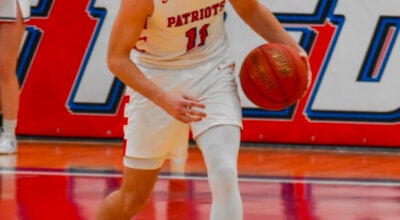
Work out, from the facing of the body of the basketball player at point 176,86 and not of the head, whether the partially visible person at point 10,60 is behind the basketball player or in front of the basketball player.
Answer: behind

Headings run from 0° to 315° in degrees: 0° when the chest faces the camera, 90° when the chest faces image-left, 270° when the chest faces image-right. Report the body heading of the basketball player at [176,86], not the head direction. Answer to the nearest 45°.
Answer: approximately 315°
